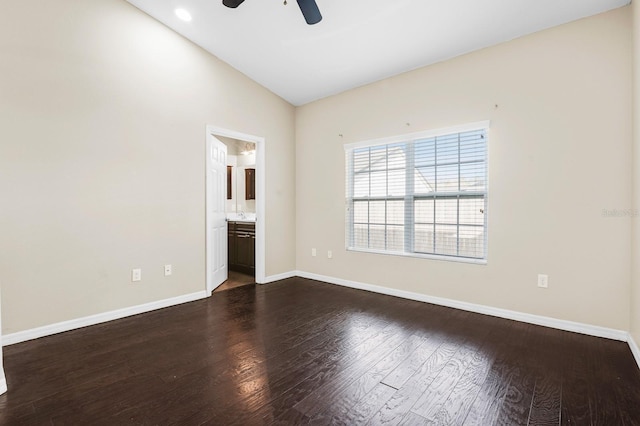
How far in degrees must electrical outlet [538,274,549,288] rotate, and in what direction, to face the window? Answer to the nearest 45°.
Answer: approximately 90° to its right

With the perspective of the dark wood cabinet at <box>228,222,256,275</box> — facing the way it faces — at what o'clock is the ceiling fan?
The ceiling fan is roughly at 10 o'clock from the dark wood cabinet.

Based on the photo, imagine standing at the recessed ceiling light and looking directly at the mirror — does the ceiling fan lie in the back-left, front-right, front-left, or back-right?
back-right

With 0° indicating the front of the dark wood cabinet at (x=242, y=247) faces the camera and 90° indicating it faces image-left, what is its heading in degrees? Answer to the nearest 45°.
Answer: approximately 45°
